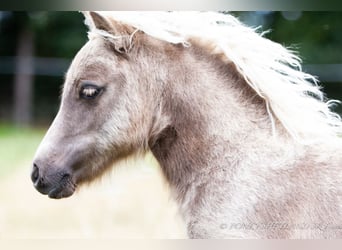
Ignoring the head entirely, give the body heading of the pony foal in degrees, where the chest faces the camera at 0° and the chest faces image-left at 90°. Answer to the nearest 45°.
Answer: approximately 90°
